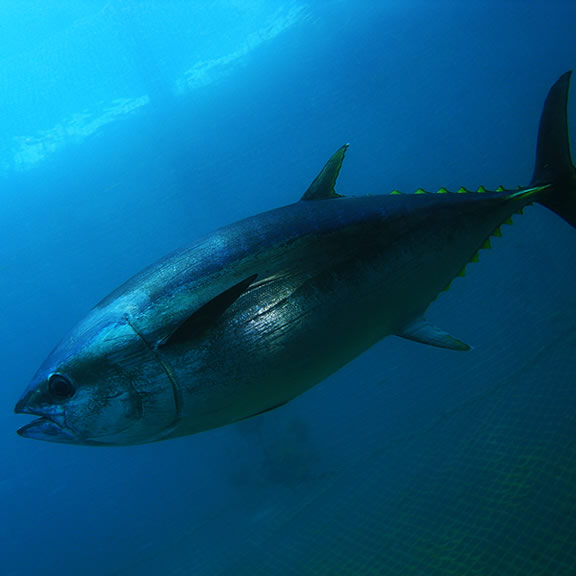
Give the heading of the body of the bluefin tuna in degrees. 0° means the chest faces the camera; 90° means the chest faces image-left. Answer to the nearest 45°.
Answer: approximately 90°
